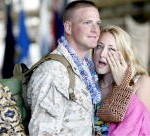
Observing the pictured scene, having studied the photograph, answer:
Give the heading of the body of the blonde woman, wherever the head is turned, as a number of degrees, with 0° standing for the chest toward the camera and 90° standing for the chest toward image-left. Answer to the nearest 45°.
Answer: approximately 45°

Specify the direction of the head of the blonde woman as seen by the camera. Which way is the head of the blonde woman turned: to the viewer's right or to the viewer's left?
to the viewer's left
